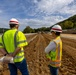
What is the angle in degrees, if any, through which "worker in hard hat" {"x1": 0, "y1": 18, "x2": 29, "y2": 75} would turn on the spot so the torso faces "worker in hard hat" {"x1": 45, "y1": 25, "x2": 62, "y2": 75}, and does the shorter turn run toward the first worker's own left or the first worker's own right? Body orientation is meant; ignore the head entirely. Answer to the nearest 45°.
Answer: approximately 45° to the first worker's own right

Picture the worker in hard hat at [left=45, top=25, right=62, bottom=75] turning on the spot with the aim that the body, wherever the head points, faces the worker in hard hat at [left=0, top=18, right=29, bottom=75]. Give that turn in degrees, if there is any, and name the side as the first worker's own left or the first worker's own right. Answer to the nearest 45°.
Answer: approximately 45° to the first worker's own left

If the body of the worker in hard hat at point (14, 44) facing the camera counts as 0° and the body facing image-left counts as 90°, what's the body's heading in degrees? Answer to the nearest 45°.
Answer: approximately 225°
